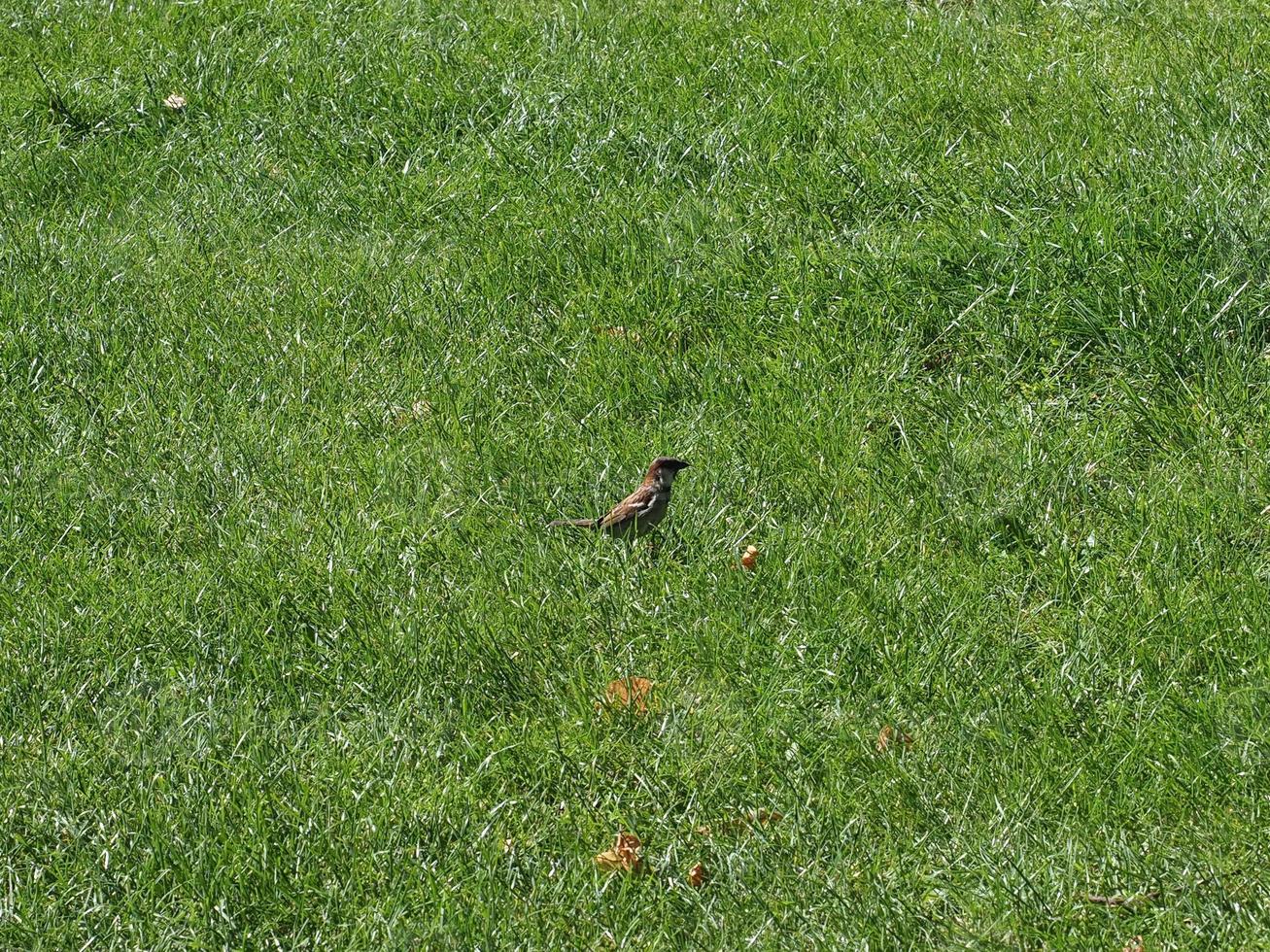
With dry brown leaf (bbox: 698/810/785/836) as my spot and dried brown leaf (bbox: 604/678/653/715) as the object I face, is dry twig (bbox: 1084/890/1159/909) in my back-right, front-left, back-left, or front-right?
back-right

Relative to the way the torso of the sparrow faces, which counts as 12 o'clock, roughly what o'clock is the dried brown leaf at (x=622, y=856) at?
The dried brown leaf is roughly at 3 o'clock from the sparrow.

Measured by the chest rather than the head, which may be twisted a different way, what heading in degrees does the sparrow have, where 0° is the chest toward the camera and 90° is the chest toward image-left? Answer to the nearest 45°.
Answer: approximately 270°

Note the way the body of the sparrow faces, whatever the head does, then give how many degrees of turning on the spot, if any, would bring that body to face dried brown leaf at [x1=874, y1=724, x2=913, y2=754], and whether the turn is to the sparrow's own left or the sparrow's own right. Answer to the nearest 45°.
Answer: approximately 45° to the sparrow's own right

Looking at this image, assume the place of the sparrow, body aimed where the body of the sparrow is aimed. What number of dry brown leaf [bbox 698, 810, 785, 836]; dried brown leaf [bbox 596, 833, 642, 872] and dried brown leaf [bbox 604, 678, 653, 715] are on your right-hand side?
3

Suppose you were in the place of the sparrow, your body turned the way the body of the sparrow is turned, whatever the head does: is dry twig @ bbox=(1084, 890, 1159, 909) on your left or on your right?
on your right

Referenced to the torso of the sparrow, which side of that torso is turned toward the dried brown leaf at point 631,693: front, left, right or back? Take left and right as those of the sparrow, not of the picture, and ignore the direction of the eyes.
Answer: right

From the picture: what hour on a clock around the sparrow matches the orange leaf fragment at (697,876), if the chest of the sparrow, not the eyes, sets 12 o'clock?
The orange leaf fragment is roughly at 3 o'clock from the sparrow.

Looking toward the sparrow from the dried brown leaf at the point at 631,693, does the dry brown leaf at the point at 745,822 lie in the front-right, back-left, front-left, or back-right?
back-right

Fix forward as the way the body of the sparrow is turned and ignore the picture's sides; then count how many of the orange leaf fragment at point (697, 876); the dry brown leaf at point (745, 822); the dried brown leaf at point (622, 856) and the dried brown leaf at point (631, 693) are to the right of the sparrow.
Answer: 4

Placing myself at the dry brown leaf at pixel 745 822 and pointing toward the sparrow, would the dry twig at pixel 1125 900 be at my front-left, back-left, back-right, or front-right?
back-right
